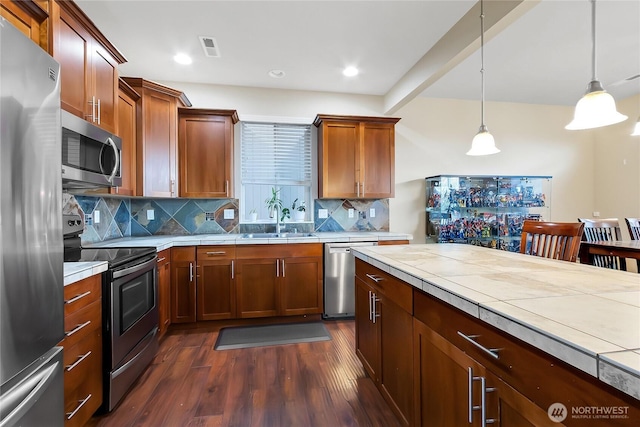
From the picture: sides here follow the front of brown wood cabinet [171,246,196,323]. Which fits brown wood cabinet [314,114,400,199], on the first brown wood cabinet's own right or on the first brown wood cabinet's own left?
on the first brown wood cabinet's own left

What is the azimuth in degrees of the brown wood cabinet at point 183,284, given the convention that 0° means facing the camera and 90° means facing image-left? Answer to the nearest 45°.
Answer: approximately 0°

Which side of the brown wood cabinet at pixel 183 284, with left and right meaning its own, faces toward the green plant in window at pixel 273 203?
left

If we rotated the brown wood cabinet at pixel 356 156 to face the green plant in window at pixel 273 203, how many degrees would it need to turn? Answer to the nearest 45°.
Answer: approximately 90° to its right

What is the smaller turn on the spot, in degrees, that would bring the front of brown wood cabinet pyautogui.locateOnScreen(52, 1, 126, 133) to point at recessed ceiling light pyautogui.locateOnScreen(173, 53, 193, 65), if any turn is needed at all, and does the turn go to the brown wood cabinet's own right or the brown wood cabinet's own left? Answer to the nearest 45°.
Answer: approximately 90° to the brown wood cabinet's own left

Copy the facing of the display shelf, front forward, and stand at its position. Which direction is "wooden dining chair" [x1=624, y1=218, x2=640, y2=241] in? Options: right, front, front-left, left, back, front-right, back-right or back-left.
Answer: left

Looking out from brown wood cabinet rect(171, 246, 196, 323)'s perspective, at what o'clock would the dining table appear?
The dining table is roughly at 10 o'clock from the brown wood cabinet.

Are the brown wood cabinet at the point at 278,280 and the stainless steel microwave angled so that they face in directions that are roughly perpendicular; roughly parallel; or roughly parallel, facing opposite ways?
roughly perpendicular

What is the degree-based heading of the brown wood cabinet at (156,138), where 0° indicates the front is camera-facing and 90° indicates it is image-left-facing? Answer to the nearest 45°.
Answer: approximately 315°

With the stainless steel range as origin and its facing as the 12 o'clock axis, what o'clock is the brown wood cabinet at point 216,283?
The brown wood cabinet is roughly at 9 o'clock from the stainless steel range.
